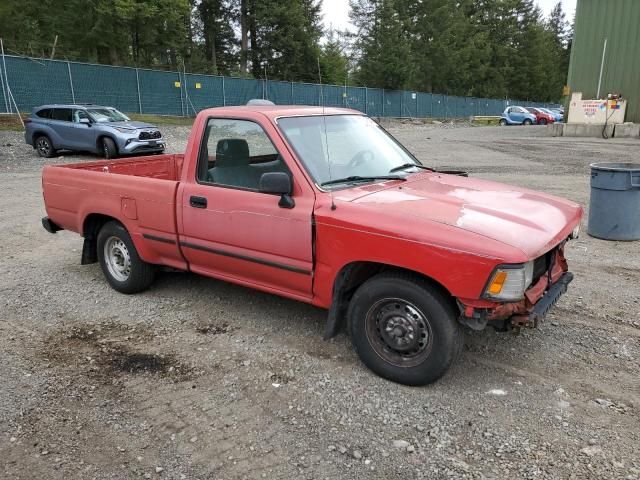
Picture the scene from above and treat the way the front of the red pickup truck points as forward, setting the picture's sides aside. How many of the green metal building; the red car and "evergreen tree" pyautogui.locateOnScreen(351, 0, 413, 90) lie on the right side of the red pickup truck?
0

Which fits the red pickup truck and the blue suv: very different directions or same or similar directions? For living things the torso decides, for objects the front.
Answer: same or similar directions

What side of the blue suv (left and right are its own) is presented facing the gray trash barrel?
front

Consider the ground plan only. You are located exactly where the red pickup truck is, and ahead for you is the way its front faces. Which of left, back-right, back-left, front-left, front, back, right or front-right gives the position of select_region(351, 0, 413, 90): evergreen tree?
back-left

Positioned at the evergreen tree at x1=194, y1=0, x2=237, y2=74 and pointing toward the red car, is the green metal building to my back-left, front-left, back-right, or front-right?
front-right

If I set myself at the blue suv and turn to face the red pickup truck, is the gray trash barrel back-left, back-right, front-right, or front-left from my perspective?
front-left

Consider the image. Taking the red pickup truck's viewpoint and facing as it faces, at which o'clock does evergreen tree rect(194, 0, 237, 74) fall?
The evergreen tree is roughly at 7 o'clock from the red pickup truck.

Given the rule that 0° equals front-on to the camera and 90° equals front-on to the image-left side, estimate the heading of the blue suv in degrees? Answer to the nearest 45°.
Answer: approximately 315°

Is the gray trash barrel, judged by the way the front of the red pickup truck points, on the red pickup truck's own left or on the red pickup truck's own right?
on the red pickup truck's own left

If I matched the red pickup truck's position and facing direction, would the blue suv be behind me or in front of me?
behind

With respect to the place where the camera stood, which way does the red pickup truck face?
facing the viewer and to the right of the viewer

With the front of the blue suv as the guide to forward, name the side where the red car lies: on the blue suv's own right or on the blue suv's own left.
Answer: on the blue suv's own left

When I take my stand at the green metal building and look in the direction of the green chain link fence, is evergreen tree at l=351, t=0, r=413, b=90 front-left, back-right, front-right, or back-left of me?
front-right

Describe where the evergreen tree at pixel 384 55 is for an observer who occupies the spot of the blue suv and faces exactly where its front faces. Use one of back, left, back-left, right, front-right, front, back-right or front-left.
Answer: left

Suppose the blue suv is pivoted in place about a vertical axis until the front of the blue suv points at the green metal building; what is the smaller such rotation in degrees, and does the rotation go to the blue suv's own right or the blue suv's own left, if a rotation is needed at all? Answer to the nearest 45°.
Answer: approximately 45° to the blue suv's own left

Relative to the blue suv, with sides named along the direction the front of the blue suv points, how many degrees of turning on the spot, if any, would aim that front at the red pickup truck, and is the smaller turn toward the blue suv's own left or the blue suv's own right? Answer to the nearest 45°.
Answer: approximately 45° to the blue suv's own right

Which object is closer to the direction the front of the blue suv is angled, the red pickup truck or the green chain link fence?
the red pickup truck
